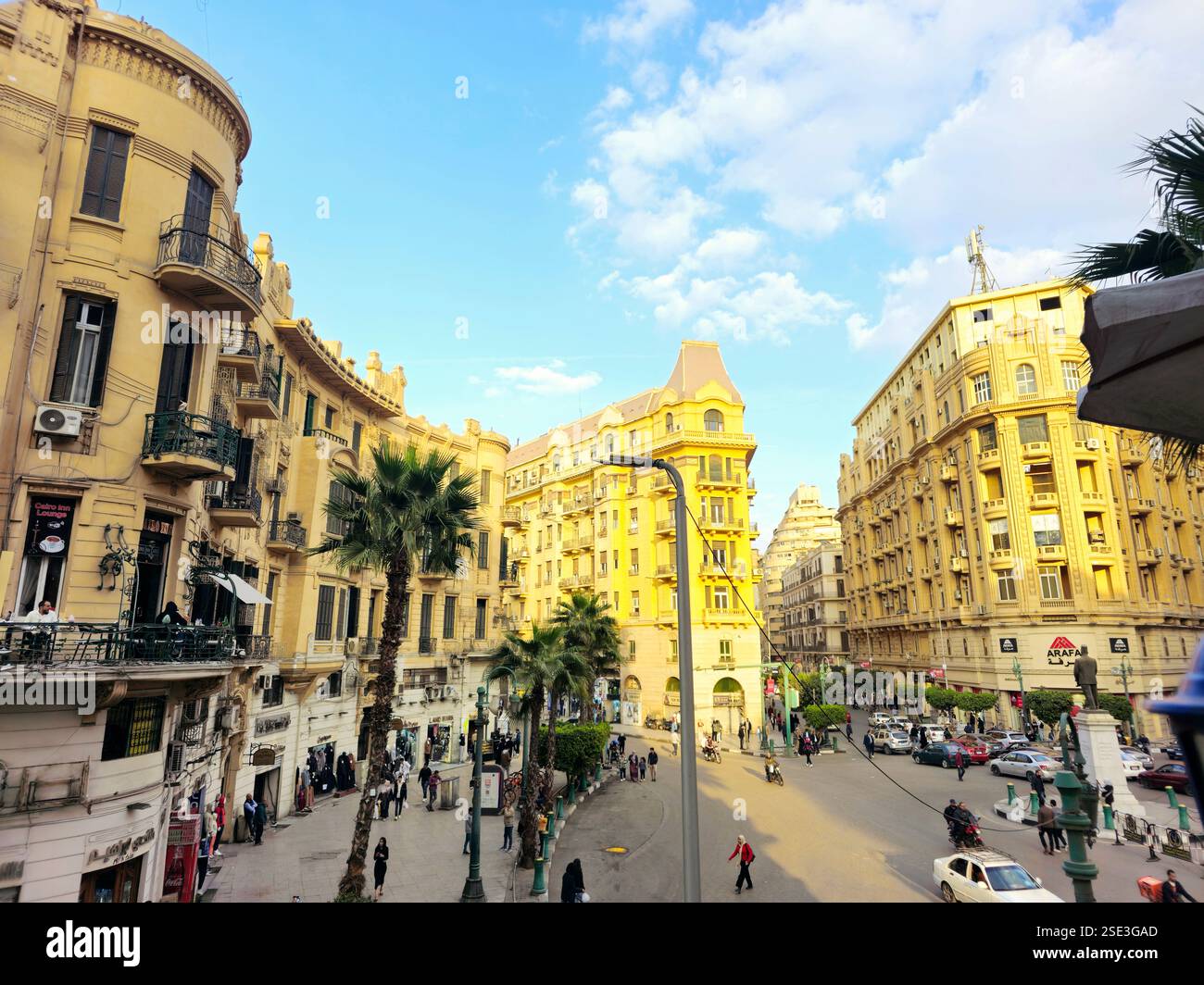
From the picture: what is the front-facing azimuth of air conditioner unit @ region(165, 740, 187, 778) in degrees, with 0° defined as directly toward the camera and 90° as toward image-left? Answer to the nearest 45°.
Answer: approximately 315°

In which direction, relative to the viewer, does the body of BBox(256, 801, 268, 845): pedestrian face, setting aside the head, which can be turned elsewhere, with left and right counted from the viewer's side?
facing away from the viewer

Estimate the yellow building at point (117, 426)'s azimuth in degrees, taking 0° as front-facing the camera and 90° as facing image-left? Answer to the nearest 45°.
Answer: approximately 315°

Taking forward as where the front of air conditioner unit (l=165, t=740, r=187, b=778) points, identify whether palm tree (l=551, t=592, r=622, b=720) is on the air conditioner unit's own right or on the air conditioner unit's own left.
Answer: on the air conditioner unit's own left

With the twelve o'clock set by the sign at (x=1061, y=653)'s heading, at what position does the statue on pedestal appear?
The statue on pedestal is roughly at 12 o'clock from the sign.

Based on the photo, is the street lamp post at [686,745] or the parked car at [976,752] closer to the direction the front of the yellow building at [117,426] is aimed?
the street lamp post

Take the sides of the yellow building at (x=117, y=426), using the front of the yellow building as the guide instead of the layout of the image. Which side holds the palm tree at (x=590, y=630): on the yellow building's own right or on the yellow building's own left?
on the yellow building's own left

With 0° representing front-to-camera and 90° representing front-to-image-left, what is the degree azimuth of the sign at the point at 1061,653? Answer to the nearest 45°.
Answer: approximately 0°

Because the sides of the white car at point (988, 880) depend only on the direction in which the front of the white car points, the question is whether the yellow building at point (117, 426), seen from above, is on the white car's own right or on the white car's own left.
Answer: on the white car's own right

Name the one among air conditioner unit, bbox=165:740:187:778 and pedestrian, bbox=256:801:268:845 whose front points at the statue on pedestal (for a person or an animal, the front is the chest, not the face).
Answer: the air conditioner unit
